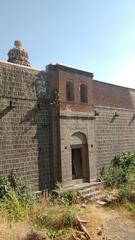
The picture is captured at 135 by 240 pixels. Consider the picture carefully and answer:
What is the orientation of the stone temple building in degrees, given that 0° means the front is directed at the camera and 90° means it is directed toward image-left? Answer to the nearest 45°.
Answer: approximately 315°

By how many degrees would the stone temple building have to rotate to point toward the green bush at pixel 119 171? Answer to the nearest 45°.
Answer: approximately 90° to its left
